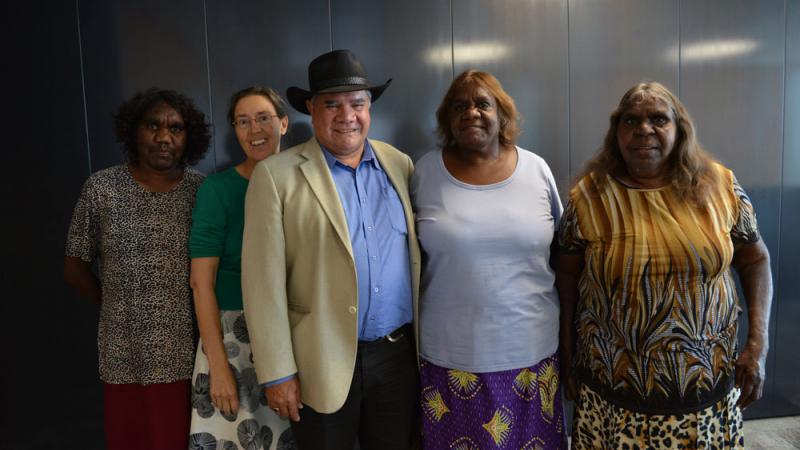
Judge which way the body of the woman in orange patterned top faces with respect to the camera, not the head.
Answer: toward the camera

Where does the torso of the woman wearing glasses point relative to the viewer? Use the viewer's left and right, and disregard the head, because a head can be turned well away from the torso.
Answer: facing the viewer and to the right of the viewer

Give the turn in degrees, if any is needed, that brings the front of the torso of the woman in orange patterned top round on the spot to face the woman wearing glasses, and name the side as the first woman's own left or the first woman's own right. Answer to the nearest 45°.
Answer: approximately 90° to the first woman's own right

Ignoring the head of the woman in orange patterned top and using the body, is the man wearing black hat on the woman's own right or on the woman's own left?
on the woman's own right

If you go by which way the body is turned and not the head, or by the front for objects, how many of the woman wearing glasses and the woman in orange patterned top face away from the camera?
0

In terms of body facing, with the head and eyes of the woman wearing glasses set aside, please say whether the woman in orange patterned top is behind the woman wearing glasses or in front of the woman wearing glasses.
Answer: in front
